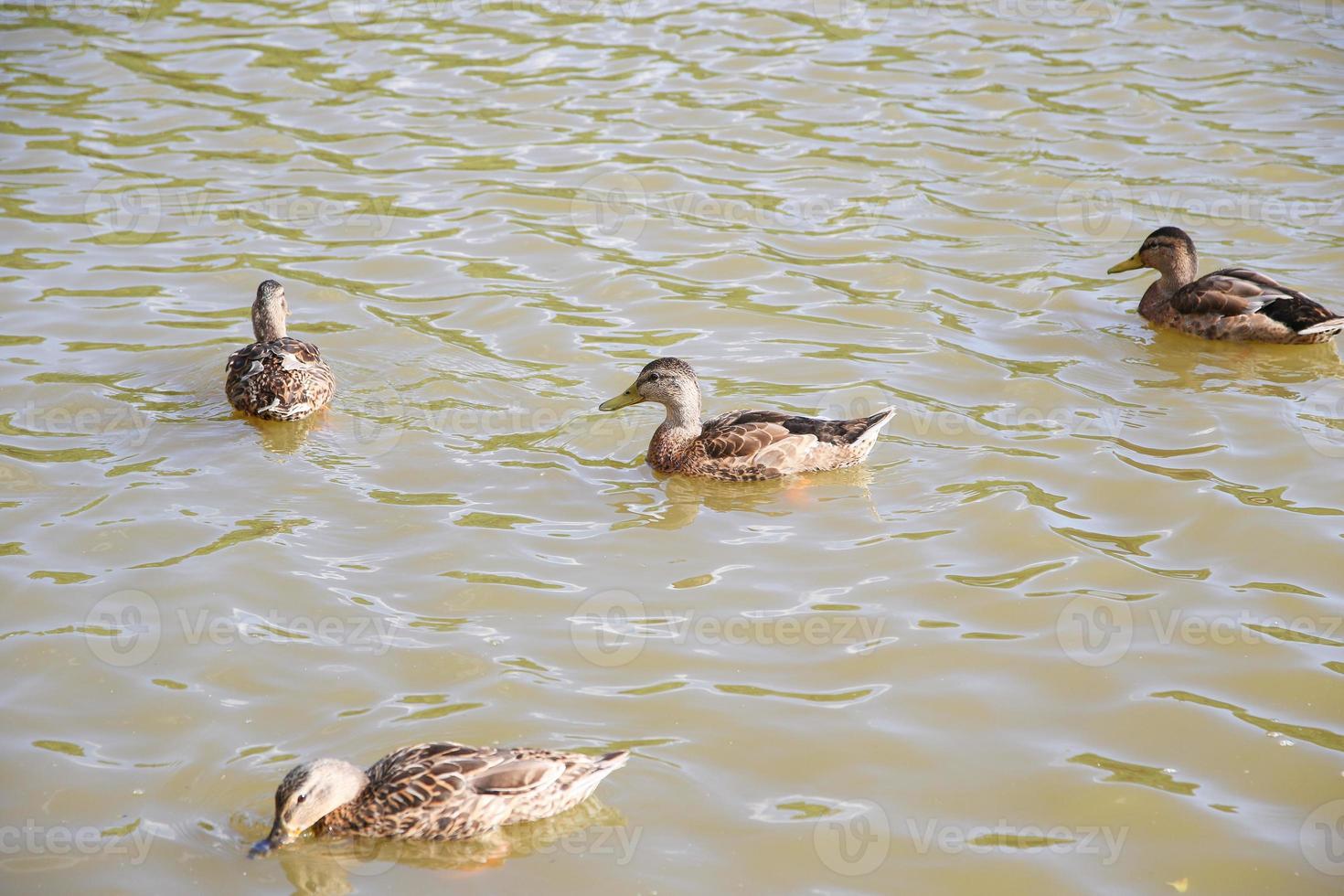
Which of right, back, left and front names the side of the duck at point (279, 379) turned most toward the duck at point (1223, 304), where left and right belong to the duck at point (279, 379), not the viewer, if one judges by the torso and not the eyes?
right

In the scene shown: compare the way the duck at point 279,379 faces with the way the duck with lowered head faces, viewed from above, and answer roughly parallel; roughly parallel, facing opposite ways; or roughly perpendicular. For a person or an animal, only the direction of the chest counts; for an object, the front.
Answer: roughly perpendicular

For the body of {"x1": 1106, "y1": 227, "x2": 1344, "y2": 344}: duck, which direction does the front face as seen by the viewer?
to the viewer's left

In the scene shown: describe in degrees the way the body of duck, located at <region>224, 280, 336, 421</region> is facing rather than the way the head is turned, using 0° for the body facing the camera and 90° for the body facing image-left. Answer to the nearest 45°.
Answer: approximately 180°

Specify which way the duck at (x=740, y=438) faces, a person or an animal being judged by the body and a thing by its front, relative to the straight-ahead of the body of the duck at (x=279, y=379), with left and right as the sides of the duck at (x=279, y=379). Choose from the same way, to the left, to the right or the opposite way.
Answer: to the left

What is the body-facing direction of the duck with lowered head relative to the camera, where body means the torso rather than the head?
to the viewer's left

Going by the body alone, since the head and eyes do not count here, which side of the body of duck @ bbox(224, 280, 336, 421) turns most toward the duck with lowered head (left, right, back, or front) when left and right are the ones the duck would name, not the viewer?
back

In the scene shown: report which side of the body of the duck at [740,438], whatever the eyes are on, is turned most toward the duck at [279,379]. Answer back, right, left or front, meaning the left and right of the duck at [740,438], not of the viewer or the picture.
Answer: front

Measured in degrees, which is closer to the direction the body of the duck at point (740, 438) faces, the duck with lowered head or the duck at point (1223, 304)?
the duck with lowered head

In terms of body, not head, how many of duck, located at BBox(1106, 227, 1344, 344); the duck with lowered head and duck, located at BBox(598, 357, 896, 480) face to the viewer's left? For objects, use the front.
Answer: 3

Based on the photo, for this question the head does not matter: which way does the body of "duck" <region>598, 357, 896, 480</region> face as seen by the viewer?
to the viewer's left

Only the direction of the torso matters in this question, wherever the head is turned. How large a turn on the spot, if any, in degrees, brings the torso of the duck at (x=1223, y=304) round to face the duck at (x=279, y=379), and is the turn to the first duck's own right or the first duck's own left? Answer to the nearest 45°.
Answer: approximately 45° to the first duck's own left

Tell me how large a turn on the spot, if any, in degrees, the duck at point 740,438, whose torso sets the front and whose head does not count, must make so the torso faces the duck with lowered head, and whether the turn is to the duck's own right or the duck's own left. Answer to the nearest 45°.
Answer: approximately 90° to the duck's own left
